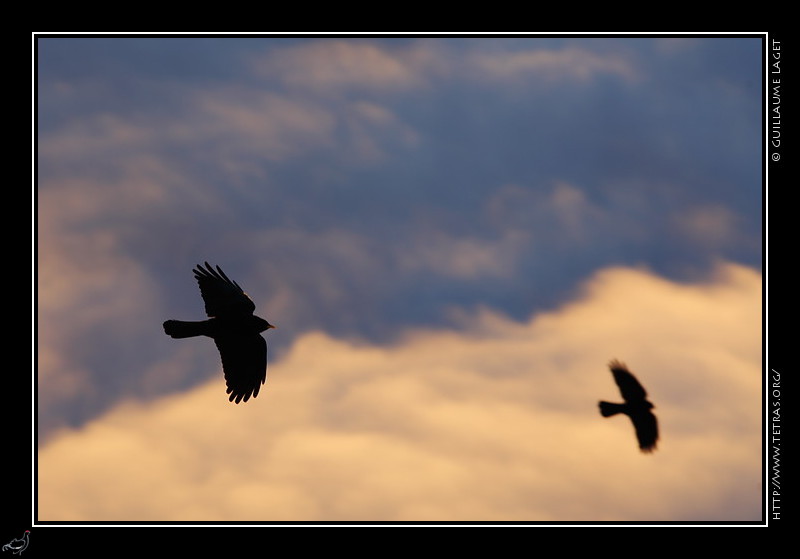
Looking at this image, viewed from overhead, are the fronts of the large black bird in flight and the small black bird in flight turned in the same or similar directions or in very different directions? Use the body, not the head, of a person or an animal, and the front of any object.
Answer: same or similar directions

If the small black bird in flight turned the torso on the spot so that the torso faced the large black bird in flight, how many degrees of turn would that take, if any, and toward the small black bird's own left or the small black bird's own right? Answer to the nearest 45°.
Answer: approximately 135° to the small black bird's own right

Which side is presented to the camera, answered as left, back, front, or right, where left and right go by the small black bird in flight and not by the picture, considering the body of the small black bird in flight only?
right

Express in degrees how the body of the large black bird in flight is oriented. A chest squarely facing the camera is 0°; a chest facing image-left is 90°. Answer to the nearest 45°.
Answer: approximately 270°

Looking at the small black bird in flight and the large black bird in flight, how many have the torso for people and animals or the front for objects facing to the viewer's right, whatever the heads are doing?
2
